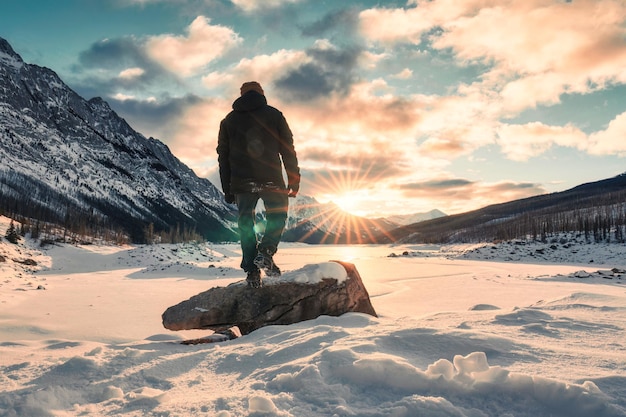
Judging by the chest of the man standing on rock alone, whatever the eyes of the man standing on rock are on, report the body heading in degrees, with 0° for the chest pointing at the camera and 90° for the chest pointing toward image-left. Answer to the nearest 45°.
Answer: approximately 180°
